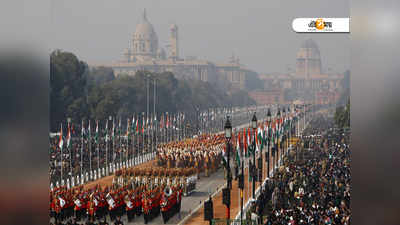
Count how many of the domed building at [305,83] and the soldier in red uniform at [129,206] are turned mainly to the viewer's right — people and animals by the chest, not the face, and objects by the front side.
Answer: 0

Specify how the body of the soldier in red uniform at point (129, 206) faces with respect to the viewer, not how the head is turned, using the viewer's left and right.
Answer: facing the viewer and to the left of the viewer

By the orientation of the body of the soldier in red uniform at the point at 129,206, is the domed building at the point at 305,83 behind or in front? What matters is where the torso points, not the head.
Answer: behind
